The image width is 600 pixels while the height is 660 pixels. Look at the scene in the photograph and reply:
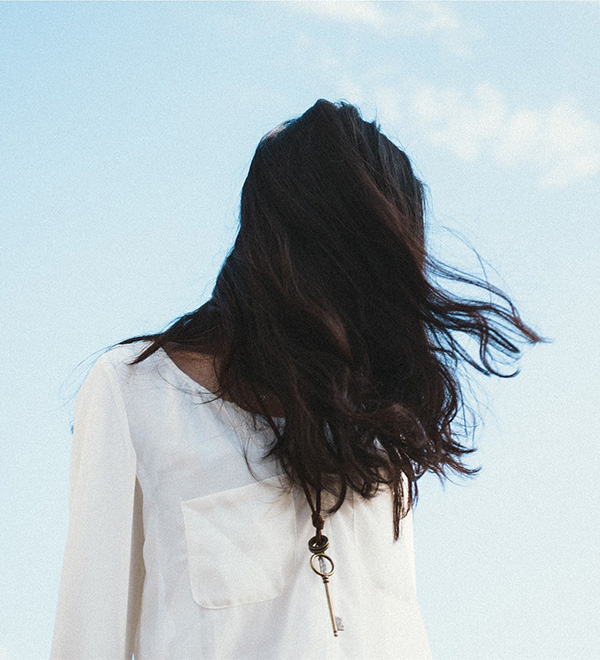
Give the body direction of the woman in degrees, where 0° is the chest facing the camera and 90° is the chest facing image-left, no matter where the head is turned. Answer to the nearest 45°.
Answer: approximately 315°
